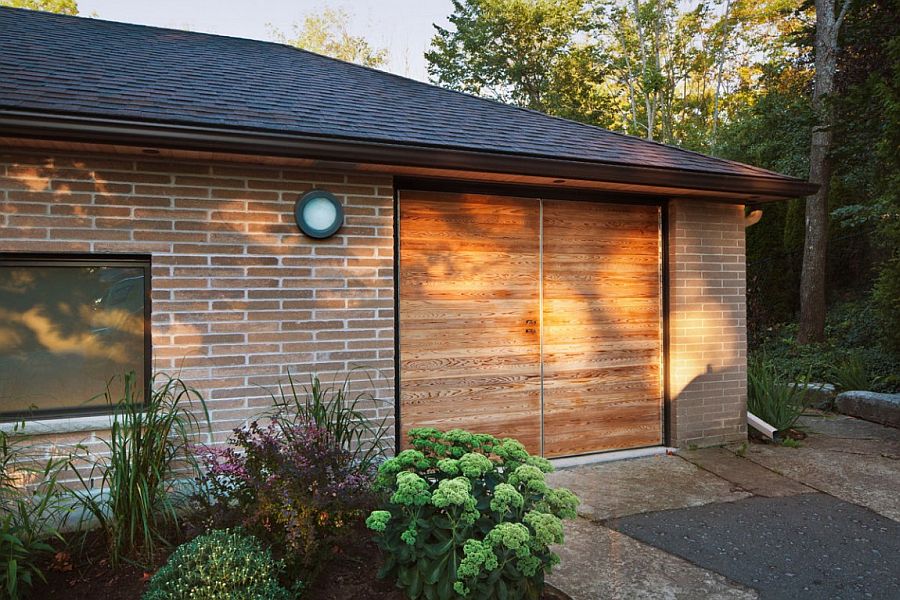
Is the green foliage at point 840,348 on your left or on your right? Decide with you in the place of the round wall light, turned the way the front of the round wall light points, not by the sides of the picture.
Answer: on your left

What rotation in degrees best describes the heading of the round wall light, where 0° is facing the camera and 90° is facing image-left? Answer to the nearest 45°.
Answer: approximately 0°

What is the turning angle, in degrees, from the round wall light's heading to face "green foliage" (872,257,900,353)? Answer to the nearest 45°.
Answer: approximately 90° to its left

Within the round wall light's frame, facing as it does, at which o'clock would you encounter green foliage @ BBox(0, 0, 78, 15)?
The green foliage is roughly at 5 o'clock from the round wall light.

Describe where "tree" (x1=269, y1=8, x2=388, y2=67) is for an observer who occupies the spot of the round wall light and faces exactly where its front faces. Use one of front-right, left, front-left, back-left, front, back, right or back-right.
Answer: back

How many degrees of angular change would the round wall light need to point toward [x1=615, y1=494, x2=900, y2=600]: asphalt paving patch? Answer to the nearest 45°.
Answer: approximately 45° to its left

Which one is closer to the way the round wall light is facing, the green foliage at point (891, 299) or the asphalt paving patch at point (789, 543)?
the asphalt paving patch

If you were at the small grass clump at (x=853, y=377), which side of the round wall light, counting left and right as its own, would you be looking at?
left

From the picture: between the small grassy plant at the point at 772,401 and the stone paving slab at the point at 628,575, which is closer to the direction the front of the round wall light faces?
the stone paving slab

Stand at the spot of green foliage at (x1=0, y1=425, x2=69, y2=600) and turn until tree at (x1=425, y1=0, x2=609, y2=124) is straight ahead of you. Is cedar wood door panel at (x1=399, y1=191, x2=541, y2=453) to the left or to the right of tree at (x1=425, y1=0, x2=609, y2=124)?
right
